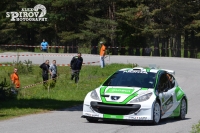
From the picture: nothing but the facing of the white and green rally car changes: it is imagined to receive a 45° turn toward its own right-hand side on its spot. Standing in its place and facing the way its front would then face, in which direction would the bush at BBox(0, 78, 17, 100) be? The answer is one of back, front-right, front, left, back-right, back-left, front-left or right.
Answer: front-right

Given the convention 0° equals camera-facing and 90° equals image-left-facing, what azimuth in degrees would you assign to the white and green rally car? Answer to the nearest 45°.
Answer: approximately 45°
